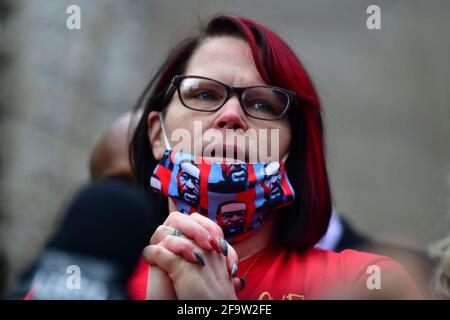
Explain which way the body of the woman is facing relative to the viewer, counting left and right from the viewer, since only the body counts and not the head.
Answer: facing the viewer

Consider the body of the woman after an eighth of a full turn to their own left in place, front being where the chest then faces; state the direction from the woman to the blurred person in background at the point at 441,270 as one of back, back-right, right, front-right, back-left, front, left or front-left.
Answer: left
